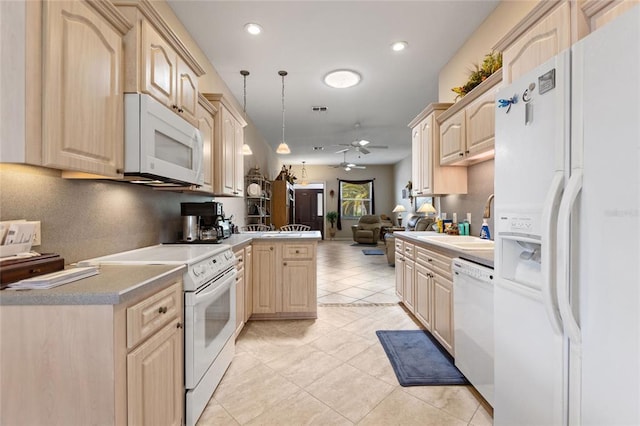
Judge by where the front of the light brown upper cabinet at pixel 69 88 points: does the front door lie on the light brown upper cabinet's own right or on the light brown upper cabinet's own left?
on the light brown upper cabinet's own left

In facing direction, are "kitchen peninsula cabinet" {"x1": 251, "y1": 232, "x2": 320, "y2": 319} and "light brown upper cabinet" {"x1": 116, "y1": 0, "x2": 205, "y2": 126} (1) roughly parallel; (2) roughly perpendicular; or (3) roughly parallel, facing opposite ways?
roughly perpendicular

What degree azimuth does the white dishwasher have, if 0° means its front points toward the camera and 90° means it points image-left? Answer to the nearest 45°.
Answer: approximately 45°

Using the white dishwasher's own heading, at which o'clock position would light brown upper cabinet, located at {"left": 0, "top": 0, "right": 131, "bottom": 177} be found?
The light brown upper cabinet is roughly at 12 o'clock from the white dishwasher.

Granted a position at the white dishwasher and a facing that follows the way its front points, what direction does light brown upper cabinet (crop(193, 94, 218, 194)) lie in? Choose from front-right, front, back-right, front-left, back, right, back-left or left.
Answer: front-right

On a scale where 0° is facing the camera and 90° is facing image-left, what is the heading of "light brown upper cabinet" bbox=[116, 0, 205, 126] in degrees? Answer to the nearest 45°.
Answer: approximately 315°

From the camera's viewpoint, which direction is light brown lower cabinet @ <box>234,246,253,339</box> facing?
to the viewer's right

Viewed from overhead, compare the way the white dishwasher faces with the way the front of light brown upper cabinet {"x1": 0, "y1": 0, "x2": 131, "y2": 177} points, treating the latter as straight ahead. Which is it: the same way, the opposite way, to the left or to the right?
the opposite way

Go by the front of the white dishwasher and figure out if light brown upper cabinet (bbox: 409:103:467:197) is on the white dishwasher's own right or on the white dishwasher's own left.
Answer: on the white dishwasher's own right

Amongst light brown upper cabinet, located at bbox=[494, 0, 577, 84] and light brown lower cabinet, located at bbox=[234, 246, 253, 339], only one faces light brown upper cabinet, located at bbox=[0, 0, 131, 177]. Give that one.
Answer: light brown upper cabinet, located at bbox=[494, 0, 577, 84]

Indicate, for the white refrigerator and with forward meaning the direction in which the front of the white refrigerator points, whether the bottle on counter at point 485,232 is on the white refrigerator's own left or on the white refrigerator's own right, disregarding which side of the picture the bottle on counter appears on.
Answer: on the white refrigerator's own right

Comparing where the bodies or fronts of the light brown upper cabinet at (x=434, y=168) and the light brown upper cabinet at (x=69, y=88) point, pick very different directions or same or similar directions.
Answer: very different directions
